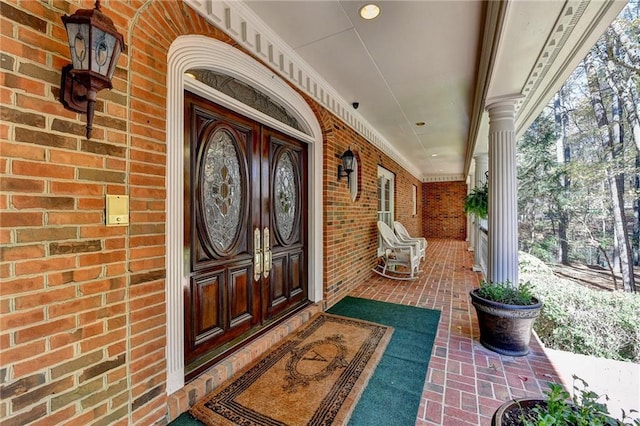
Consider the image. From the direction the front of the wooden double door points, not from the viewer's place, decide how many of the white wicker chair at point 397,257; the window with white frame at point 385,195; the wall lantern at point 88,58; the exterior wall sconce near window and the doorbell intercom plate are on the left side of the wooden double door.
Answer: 3

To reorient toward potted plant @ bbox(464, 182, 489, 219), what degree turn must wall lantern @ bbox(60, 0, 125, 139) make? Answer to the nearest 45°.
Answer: approximately 45° to its left

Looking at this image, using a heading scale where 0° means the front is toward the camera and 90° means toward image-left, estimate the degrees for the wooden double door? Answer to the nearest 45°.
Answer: approximately 315°

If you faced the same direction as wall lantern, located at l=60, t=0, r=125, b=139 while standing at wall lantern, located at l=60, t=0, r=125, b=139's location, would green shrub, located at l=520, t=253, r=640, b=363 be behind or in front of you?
in front

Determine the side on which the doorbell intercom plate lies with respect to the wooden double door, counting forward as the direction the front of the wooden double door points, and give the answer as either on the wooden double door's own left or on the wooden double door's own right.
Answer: on the wooden double door's own right

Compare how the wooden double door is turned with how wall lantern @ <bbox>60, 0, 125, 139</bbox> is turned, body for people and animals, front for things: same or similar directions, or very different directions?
same or similar directions

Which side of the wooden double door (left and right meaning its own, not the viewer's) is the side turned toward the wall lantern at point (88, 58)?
right

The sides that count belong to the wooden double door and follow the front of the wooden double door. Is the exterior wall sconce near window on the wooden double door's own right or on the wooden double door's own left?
on the wooden double door's own left

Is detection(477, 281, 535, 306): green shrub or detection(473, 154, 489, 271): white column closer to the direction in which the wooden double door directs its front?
the green shrub

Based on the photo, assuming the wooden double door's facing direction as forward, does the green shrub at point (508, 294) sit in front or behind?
in front

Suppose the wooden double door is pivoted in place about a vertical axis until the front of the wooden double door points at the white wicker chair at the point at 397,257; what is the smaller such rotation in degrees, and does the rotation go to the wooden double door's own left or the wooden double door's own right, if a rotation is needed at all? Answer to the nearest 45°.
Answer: approximately 90° to the wooden double door's own left

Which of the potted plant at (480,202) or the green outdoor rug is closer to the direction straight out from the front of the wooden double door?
the green outdoor rug

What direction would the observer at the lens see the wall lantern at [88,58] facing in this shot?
facing the viewer and to the right of the viewer

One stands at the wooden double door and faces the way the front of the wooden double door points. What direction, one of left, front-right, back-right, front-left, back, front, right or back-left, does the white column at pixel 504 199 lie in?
front-left

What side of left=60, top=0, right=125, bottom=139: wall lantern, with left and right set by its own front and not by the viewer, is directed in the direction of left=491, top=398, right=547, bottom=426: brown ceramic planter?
front

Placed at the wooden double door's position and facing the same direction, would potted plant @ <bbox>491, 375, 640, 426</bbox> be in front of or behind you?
in front

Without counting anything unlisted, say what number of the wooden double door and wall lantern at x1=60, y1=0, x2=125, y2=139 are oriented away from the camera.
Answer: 0
